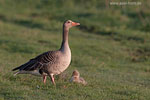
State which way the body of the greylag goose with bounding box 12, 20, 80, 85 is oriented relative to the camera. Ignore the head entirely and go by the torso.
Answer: to the viewer's right
